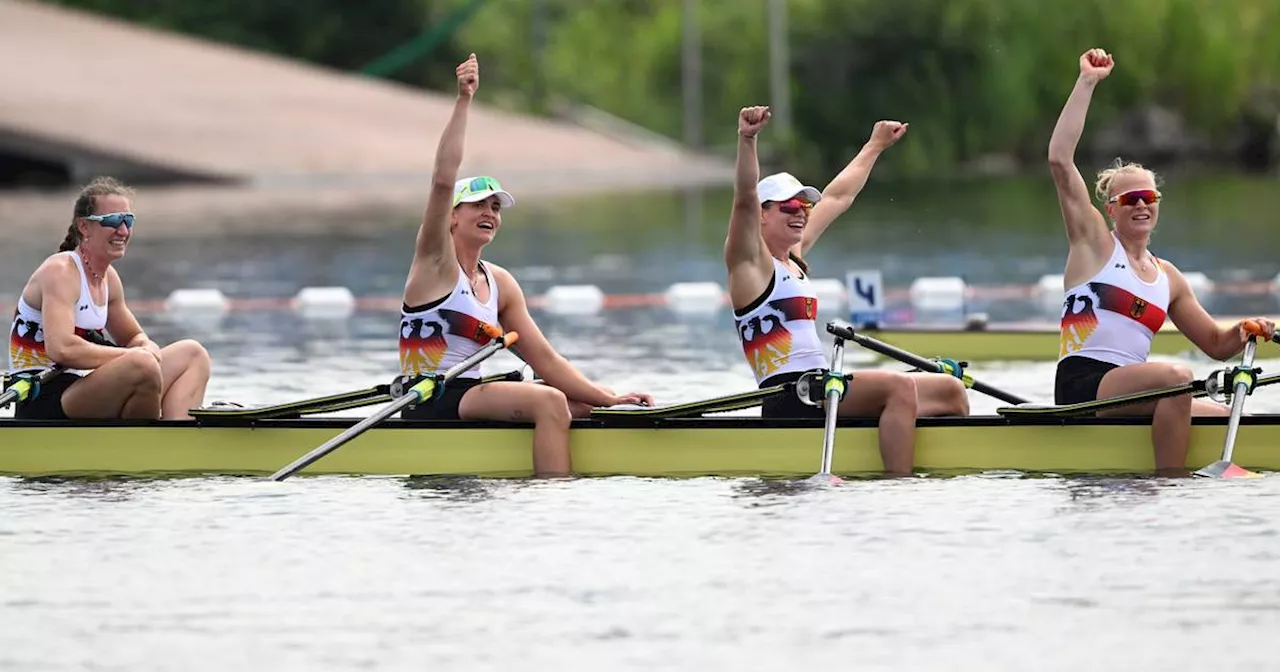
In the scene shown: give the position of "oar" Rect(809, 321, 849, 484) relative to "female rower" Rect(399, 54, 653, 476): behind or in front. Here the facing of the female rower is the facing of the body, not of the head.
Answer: in front

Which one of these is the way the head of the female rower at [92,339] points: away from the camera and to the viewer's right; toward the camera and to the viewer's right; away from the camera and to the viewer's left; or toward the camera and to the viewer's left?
toward the camera and to the viewer's right

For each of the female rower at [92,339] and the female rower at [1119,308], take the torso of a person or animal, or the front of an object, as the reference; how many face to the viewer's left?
0

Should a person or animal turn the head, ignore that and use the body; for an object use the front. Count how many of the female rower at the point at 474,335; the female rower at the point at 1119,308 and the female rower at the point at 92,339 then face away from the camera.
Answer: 0

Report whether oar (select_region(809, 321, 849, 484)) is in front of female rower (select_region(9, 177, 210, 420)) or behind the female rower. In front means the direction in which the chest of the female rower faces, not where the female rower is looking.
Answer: in front

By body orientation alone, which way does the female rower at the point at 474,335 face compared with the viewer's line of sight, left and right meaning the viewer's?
facing the viewer and to the right of the viewer

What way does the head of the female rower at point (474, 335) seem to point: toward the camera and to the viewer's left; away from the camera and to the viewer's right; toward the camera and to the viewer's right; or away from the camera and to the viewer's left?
toward the camera and to the viewer's right

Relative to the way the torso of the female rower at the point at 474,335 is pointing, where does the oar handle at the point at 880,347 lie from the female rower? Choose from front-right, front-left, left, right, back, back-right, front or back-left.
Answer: front-left

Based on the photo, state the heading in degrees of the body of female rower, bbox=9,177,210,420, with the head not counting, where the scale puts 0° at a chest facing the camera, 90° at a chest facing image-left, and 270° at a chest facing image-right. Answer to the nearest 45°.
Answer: approximately 315°

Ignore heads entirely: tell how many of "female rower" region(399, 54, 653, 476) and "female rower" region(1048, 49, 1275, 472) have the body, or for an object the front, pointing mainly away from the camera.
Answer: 0
